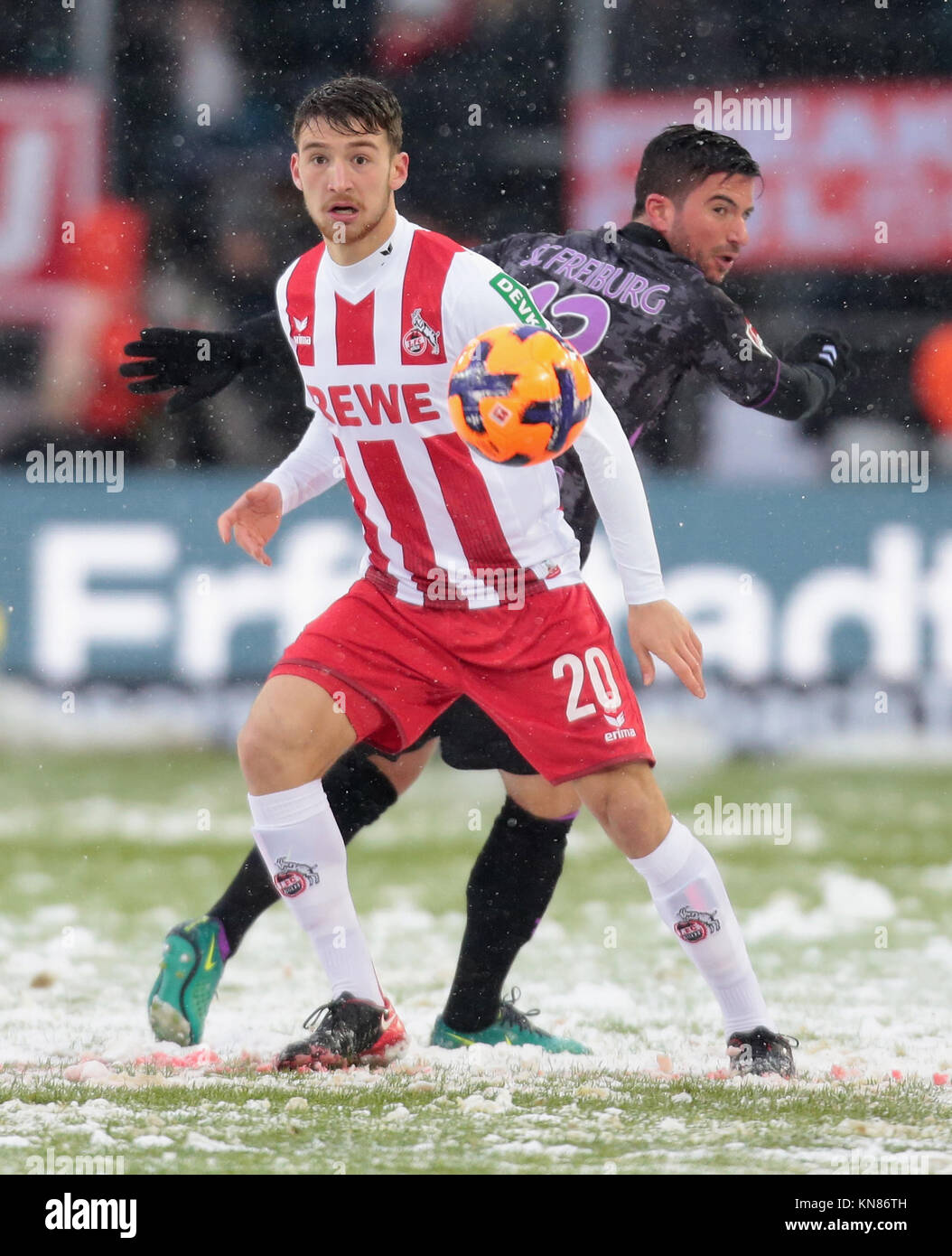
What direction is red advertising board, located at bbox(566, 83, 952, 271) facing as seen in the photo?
toward the camera

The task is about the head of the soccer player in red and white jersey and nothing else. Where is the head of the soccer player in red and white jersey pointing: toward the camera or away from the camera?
toward the camera

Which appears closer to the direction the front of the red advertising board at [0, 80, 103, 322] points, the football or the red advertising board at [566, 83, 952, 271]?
the football

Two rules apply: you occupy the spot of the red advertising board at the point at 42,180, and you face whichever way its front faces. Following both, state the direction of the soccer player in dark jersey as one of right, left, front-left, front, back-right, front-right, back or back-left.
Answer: front

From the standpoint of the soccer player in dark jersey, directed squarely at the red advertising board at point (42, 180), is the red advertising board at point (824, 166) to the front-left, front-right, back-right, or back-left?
front-right

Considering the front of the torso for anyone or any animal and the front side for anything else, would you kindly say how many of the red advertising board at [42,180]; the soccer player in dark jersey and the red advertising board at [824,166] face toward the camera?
2

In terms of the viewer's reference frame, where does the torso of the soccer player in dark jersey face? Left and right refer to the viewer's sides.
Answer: facing away from the viewer and to the right of the viewer

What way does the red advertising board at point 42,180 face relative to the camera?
toward the camera

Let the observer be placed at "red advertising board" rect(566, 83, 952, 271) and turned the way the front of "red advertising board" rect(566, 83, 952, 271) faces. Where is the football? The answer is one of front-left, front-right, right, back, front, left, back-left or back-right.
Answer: front

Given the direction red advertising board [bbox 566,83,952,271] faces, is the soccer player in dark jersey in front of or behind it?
in front

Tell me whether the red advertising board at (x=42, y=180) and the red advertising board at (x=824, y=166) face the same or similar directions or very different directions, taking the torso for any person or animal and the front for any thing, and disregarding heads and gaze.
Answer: same or similar directions

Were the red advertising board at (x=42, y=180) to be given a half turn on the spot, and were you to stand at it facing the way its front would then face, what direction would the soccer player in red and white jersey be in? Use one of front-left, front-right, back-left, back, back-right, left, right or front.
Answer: back
